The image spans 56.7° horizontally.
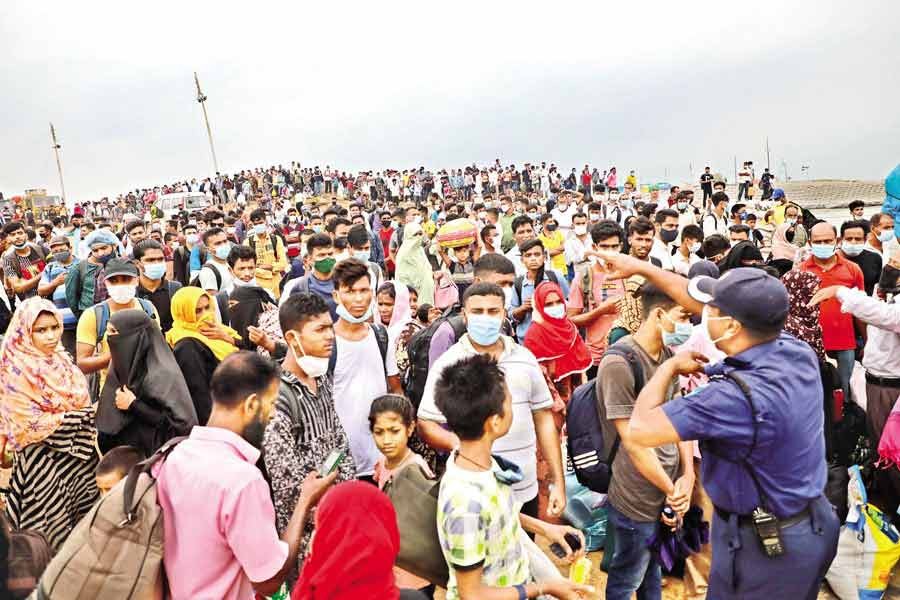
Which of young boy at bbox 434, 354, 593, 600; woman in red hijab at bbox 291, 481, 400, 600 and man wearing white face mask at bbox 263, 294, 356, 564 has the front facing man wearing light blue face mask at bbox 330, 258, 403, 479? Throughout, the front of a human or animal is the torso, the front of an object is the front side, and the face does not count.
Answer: the woman in red hijab

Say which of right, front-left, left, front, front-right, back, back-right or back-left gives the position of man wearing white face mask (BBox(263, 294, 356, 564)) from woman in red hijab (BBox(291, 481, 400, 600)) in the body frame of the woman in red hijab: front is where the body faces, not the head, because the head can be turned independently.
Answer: front

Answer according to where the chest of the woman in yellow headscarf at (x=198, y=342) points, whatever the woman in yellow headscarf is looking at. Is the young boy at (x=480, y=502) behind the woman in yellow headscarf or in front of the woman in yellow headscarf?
in front

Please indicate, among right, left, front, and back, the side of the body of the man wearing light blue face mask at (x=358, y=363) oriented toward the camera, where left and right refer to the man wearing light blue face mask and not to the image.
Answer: front

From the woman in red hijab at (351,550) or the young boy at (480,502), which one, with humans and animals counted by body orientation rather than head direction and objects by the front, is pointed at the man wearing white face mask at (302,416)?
the woman in red hijab

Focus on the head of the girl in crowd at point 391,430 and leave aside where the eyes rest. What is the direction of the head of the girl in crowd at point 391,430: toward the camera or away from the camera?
toward the camera

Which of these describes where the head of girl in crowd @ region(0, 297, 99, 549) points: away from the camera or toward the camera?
toward the camera

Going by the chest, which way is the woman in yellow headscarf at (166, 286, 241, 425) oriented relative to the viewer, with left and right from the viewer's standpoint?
facing the viewer and to the right of the viewer

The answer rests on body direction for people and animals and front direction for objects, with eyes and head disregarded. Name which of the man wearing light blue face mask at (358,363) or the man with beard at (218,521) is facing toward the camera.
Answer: the man wearing light blue face mask

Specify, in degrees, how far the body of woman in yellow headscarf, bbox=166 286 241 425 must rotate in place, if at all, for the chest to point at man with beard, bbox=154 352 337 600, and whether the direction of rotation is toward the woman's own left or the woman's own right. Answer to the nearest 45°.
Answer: approximately 45° to the woman's own right

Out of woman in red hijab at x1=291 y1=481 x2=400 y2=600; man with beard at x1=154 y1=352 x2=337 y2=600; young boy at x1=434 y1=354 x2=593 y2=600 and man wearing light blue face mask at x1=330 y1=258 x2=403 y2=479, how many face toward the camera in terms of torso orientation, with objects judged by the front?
1

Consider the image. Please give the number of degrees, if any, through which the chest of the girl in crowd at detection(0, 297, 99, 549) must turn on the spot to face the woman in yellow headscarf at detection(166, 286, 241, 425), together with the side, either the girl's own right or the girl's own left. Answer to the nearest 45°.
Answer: approximately 45° to the girl's own left

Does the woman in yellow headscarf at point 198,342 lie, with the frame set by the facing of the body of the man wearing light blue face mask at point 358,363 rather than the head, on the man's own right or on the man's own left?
on the man's own right

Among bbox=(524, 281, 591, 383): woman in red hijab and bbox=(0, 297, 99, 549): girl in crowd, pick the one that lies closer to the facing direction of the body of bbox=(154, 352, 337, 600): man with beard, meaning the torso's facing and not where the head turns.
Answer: the woman in red hijab

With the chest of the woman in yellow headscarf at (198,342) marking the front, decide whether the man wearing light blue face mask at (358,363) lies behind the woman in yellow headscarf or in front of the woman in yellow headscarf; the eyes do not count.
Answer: in front
